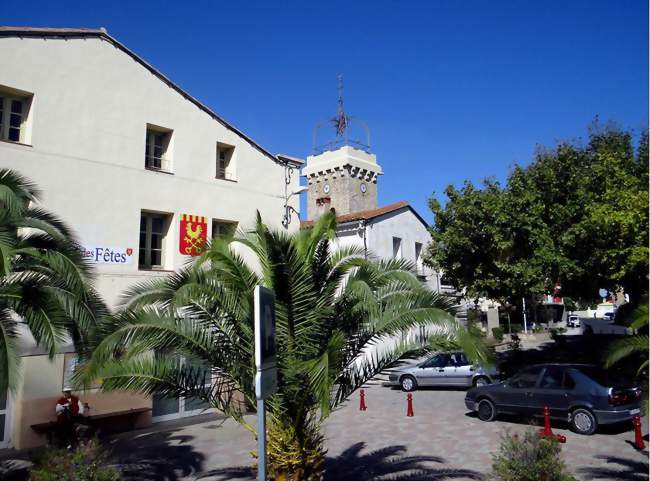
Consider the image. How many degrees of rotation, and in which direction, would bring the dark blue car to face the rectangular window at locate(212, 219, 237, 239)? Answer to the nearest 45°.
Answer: approximately 45° to its left

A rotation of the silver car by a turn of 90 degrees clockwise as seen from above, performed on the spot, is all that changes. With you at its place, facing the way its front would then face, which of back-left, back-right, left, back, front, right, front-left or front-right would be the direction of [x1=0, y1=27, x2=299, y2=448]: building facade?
back-left

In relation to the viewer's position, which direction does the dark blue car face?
facing away from the viewer and to the left of the viewer

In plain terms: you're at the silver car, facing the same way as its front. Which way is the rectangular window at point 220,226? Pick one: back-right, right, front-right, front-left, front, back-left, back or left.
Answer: front-left

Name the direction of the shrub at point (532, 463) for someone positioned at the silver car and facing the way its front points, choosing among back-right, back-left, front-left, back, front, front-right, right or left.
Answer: left

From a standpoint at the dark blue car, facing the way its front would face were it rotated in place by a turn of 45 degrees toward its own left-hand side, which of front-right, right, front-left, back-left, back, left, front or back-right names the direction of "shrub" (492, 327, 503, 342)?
right

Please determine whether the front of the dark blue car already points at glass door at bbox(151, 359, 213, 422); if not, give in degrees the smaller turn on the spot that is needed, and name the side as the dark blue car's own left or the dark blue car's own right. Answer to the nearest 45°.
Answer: approximately 45° to the dark blue car's own left

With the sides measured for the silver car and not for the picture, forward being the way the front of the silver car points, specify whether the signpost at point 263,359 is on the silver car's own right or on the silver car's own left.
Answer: on the silver car's own left

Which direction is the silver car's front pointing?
to the viewer's left

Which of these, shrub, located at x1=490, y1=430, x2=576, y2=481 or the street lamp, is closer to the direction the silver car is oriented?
the street lamp
